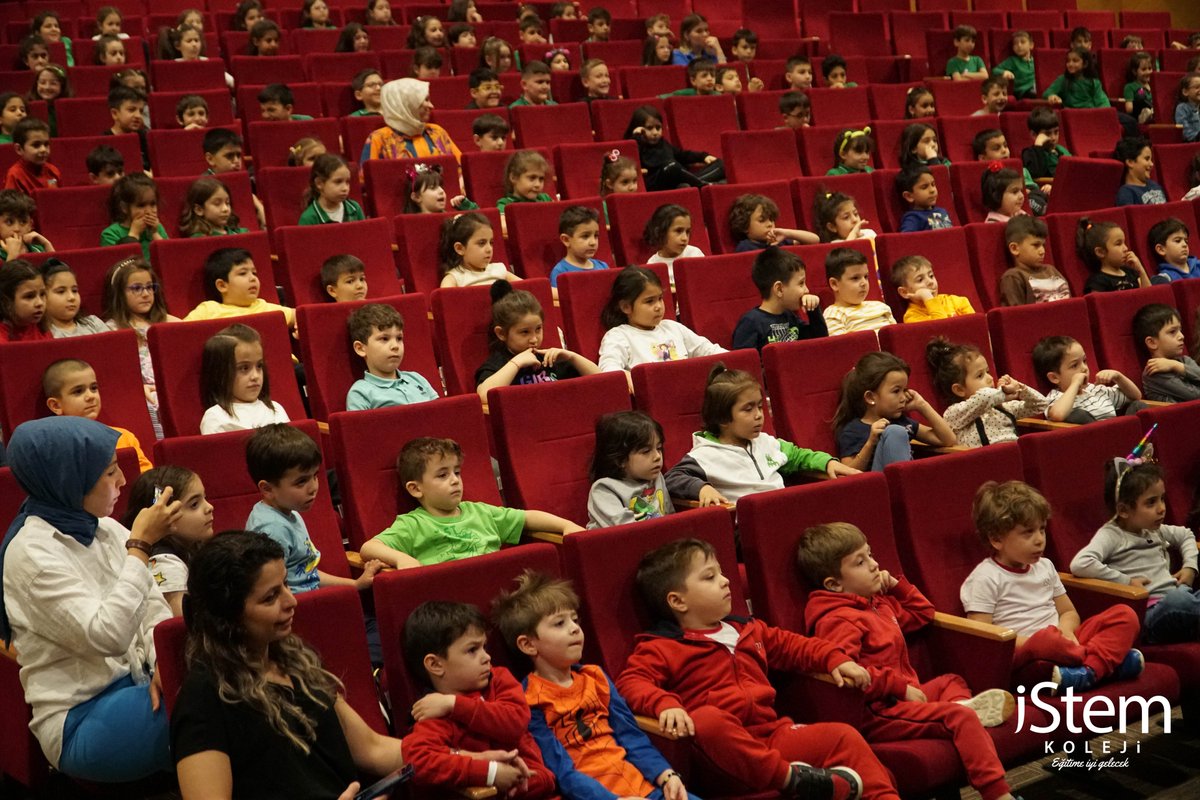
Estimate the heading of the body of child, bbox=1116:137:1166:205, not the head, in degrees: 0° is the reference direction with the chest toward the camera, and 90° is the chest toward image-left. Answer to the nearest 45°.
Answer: approximately 315°

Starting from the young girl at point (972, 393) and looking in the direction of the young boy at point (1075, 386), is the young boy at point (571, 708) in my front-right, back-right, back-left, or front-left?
back-right

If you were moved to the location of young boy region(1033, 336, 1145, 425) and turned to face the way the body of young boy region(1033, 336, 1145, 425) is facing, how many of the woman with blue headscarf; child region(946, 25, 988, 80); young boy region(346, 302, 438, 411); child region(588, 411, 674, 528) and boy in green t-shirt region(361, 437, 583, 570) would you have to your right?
4

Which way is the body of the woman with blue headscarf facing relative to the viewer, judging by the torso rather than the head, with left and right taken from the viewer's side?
facing to the right of the viewer

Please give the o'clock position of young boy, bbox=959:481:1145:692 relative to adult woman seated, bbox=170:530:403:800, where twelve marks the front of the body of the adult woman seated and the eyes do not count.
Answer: The young boy is roughly at 10 o'clock from the adult woman seated.

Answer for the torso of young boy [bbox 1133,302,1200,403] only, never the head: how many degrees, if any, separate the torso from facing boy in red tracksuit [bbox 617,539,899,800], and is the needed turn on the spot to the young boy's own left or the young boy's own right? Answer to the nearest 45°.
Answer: approximately 45° to the young boy's own right

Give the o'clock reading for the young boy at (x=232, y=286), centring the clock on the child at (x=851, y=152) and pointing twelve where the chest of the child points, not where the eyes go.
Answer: The young boy is roughly at 3 o'clock from the child.

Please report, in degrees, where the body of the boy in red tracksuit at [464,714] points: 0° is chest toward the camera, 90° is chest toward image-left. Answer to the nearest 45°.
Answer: approximately 315°

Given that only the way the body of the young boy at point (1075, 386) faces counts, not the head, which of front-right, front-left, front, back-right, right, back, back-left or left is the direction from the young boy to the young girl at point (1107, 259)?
back-left
